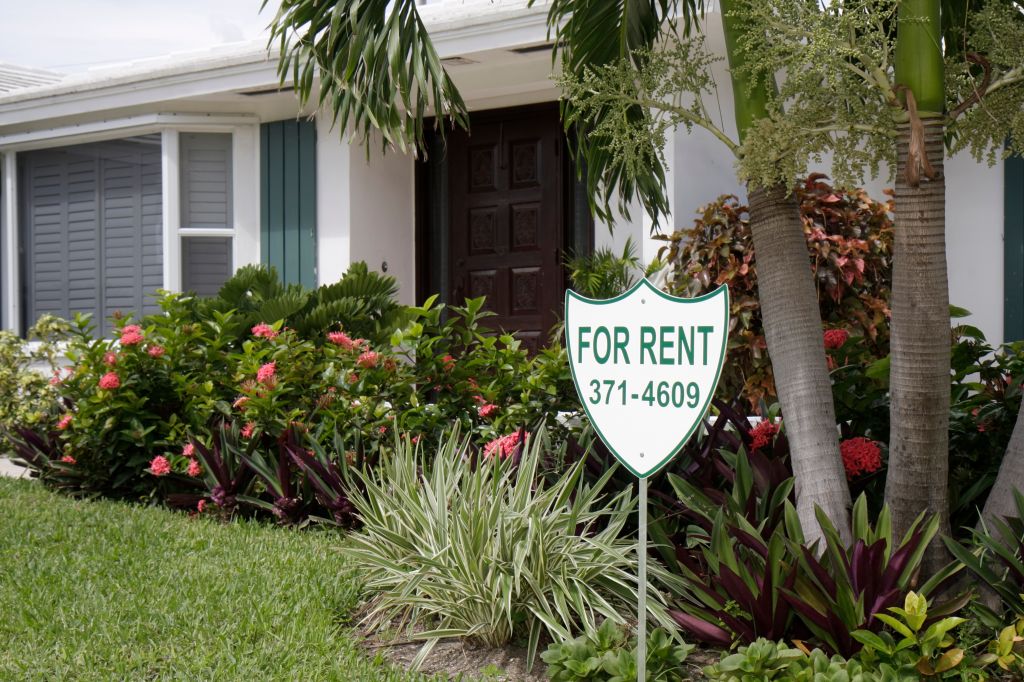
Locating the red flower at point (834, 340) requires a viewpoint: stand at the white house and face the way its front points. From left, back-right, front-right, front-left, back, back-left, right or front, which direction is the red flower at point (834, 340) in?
left

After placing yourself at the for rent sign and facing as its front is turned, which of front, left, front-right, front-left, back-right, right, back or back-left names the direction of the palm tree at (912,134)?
back-left

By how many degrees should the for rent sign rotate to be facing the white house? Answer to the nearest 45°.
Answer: approximately 135° to its right

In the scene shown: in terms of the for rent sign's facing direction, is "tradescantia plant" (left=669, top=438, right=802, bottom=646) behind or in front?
behind

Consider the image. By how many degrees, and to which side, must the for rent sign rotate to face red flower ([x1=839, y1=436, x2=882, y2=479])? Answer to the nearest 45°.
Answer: approximately 135° to its left

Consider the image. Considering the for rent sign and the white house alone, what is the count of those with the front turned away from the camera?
0

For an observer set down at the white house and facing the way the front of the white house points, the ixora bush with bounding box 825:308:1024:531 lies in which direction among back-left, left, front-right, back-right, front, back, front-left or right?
left

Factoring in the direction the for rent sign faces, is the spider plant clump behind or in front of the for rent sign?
behind

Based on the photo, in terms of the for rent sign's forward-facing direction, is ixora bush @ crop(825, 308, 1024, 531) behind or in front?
behind

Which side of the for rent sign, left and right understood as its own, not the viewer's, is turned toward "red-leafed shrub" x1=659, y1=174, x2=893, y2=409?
back

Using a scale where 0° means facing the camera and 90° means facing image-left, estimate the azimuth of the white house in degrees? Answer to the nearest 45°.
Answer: approximately 45°
